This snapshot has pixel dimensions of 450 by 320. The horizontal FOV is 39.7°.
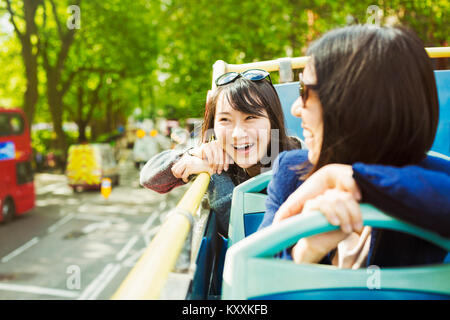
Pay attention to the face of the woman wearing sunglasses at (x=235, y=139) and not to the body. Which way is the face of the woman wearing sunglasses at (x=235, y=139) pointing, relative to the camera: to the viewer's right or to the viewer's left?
to the viewer's right

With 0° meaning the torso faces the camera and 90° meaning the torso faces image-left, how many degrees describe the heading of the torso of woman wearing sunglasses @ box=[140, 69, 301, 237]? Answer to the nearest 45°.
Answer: approximately 0°
